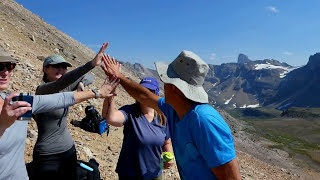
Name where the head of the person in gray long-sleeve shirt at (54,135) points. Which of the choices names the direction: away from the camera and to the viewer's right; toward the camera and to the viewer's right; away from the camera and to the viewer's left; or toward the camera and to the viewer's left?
toward the camera and to the viewer's right

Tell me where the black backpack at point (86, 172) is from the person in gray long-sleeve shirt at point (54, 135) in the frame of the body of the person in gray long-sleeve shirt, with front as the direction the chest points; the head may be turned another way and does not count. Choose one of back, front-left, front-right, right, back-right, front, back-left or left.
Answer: left

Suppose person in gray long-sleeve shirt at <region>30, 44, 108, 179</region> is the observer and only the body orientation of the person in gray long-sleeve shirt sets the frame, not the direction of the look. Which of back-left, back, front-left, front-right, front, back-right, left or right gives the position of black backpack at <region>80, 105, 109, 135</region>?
left

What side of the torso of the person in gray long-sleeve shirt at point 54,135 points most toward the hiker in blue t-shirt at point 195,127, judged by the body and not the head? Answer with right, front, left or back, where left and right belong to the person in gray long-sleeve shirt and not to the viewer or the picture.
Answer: front

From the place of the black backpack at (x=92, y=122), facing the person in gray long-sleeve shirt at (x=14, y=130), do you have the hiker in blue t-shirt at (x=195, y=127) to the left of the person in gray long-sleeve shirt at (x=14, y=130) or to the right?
left

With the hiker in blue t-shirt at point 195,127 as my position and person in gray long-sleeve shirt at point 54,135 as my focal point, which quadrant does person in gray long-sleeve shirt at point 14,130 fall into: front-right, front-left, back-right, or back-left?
front-left

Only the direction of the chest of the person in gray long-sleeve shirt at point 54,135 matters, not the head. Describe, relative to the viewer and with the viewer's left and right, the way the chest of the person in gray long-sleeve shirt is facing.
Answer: facing the viewer and to the right of the viewer

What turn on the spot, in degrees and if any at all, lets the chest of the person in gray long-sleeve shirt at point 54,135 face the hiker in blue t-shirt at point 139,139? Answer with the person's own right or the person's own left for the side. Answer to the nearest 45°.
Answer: approximately 45° to the person's own left

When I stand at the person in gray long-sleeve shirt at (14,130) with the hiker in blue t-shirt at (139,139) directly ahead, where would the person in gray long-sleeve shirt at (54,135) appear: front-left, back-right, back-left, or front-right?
front-left

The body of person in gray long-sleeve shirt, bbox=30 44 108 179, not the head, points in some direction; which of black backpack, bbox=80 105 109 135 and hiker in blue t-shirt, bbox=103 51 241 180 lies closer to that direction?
the hiker in blue t-shirt
